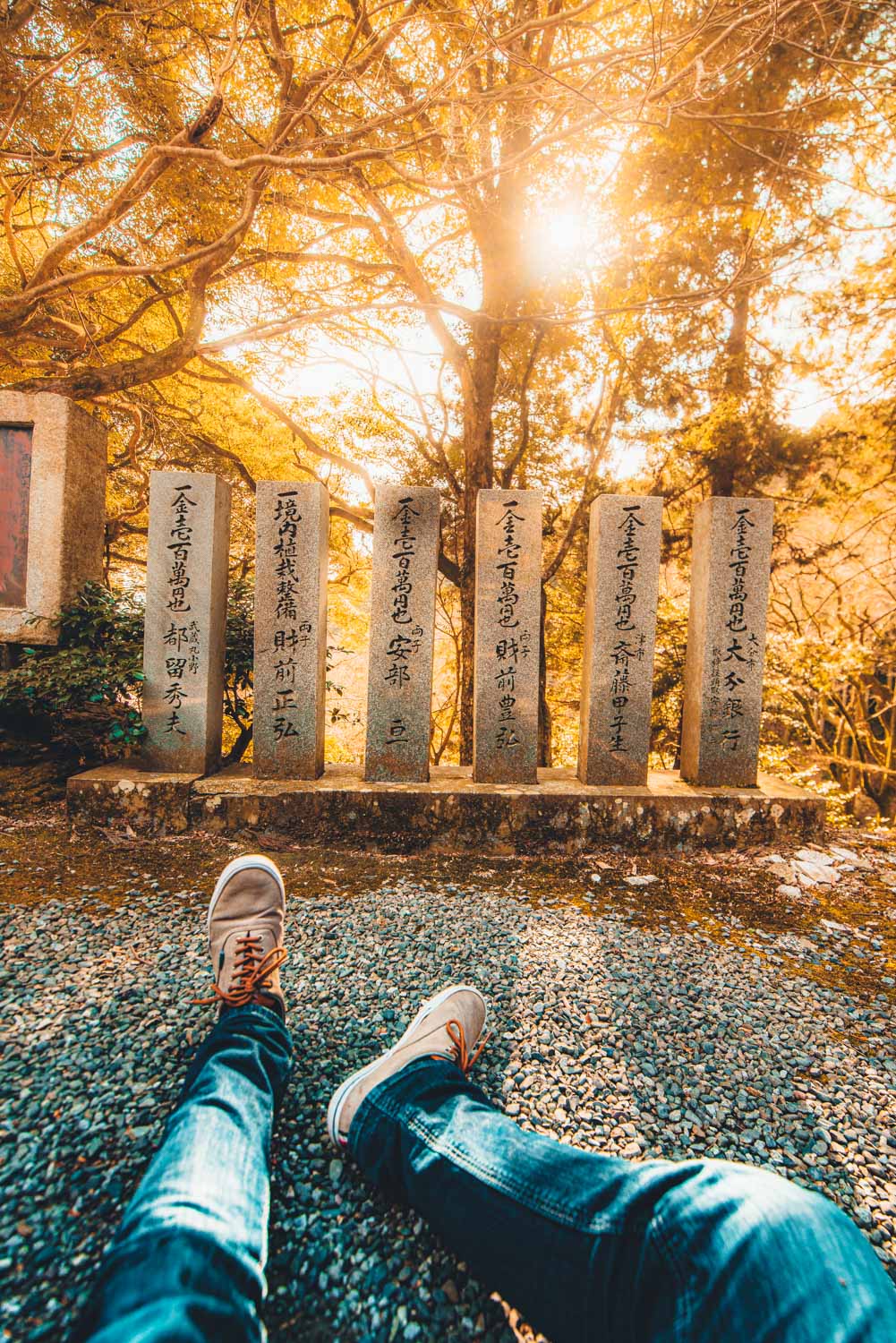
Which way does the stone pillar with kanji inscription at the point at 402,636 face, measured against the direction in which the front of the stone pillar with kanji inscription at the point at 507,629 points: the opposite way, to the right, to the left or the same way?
the same way

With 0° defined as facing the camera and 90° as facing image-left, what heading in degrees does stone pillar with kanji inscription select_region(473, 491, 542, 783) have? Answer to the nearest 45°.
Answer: approximately 0°

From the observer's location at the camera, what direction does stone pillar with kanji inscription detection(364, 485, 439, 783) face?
facing the viewer

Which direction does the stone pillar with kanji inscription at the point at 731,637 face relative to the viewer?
toward the camera

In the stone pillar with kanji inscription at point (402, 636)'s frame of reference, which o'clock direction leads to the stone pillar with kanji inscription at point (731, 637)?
the stone pillar with kanji inscription at point (731, 637) is roughly at 9 o'clock from the stone pillar with kanji inscription at point (402, 636).

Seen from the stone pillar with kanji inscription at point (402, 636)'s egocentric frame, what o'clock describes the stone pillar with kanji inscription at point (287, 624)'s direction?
the stone pillar with kanji inscription at point (287, 624) is roughly at 3 o'clock from the stone pillar with kanji inscription at point (402, 636).

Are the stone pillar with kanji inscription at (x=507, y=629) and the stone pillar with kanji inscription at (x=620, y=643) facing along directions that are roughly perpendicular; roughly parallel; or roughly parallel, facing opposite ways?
roughly parallel

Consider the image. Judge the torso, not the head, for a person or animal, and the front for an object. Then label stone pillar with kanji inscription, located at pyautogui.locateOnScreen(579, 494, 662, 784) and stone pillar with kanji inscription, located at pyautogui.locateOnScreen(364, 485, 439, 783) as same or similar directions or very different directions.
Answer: same or similar directions

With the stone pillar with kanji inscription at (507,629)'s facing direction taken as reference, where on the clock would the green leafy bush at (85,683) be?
The green leafy bush is roughly at 3 o'clock from the stone pillar with kanji inscription.

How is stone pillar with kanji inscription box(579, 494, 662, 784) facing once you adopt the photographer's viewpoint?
facing the viewer

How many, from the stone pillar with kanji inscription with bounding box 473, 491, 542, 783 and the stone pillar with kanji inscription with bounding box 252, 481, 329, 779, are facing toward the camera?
2

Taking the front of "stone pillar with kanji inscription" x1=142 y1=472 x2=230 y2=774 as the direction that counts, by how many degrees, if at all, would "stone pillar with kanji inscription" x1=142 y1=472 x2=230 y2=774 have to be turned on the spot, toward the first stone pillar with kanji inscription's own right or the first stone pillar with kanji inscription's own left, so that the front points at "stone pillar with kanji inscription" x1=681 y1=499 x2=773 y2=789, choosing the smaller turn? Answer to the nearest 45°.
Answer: approximately 90° to the first stone pillar with kanji inscription's own left

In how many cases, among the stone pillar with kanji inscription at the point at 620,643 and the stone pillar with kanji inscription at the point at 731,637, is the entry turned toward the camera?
2

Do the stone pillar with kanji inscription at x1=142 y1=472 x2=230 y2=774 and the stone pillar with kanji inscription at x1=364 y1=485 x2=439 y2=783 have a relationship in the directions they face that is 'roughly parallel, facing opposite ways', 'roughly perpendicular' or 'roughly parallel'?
roughly parallel

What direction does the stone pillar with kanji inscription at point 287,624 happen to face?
toward the camera
